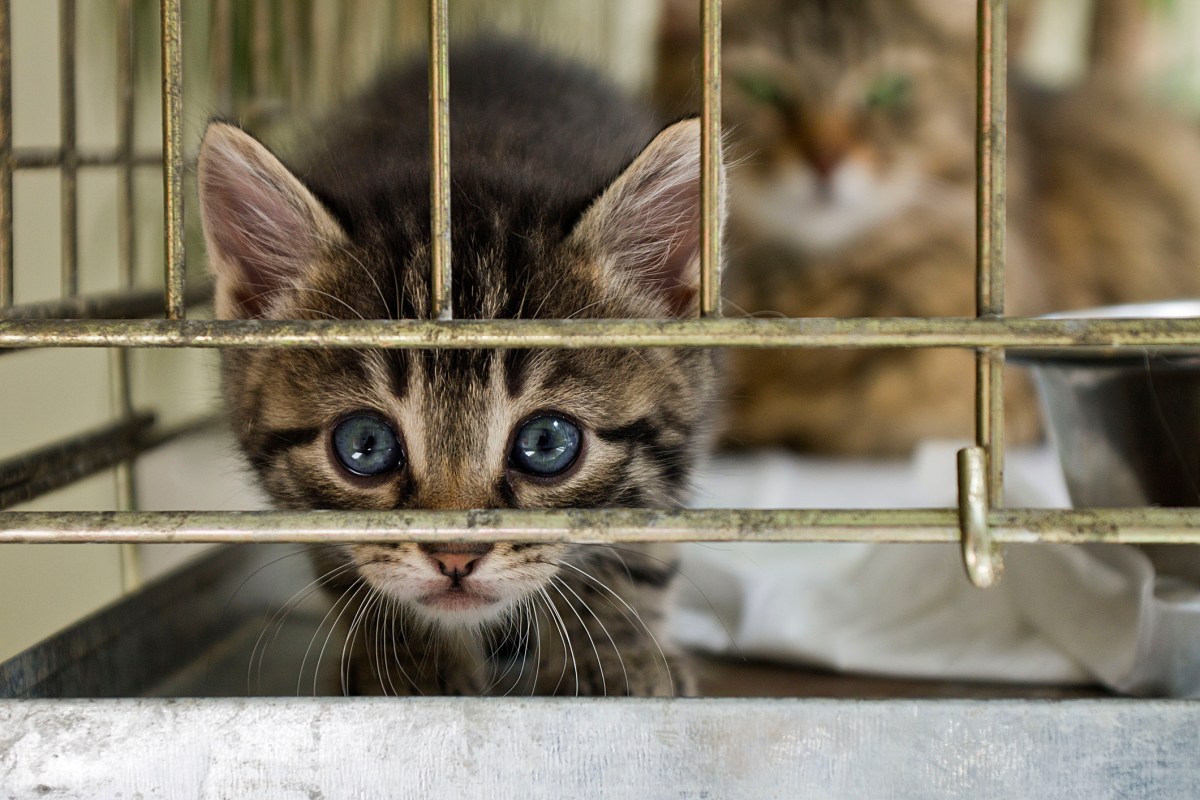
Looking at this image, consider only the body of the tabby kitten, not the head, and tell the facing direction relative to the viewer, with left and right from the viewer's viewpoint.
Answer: facing the viewer

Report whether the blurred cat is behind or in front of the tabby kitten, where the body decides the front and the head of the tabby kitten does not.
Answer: behind
